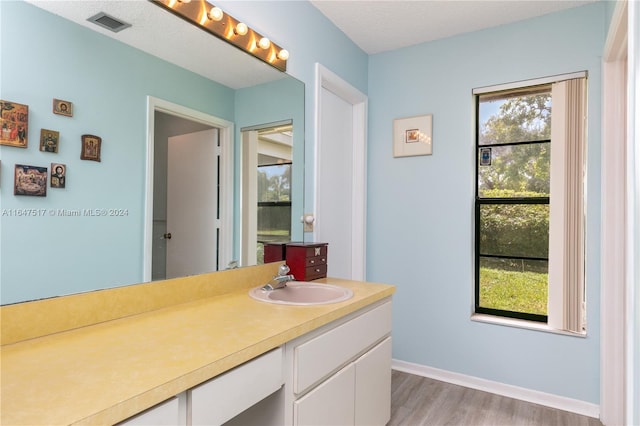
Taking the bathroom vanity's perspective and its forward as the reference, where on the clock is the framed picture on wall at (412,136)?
The framed picture on wall is roughly at 9 o'clock from the bathroom vanity.

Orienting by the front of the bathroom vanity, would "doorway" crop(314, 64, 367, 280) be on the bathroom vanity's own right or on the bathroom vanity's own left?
on the bathroom vanity's own left

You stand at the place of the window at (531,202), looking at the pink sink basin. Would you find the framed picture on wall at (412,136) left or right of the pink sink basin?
right

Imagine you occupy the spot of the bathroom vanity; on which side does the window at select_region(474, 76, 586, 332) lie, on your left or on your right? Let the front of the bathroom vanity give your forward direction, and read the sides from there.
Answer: on your left

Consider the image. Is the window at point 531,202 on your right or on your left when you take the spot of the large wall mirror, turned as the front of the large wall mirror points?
on your left
